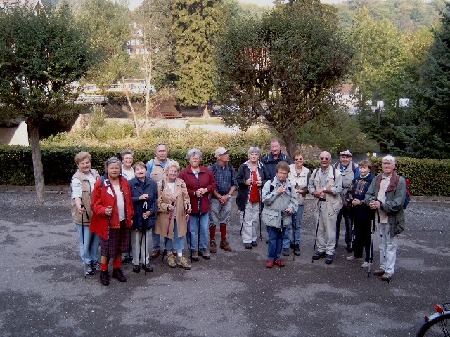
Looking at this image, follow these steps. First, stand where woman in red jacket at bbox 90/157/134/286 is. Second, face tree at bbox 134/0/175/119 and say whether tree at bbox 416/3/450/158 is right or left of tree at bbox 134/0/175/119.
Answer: right

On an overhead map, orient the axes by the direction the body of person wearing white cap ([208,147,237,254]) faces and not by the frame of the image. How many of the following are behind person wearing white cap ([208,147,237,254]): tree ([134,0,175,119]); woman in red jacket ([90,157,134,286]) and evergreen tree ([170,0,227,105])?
2

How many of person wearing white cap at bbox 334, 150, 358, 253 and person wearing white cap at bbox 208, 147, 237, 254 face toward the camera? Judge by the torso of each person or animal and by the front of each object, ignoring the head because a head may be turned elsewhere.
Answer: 2

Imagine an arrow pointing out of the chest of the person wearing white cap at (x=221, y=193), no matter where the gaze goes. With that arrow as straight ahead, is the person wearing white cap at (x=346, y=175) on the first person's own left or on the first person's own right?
on the first person's own left

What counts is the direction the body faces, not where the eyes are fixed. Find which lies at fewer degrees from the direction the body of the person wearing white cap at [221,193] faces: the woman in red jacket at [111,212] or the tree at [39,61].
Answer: the woman in red jacket

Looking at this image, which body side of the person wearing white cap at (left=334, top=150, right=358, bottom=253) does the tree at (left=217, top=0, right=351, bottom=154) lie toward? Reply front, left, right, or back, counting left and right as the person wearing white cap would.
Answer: back

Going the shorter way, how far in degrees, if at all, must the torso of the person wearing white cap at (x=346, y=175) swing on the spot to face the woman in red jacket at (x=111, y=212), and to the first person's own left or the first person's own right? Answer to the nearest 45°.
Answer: approximately 45° to the first person's own right

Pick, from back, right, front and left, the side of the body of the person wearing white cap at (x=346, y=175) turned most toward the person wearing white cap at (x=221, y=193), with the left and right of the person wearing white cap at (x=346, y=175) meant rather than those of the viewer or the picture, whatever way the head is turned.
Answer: right

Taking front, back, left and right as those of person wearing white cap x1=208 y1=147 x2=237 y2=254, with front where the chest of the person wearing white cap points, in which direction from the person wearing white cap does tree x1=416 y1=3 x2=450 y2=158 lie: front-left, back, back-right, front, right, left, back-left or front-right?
back-left

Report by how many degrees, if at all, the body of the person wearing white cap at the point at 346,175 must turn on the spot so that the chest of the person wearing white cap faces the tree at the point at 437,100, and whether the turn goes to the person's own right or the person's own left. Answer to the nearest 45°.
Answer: approximately 180°

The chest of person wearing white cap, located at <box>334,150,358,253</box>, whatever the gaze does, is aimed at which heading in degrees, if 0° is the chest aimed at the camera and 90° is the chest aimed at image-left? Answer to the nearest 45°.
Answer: approximately 0°
